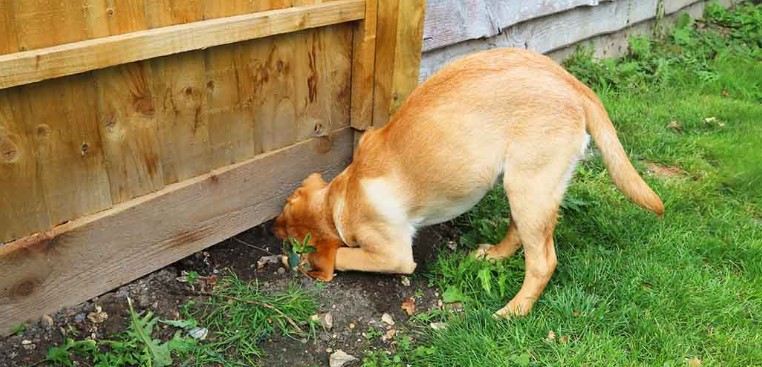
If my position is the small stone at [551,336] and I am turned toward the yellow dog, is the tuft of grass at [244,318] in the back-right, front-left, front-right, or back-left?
front-left

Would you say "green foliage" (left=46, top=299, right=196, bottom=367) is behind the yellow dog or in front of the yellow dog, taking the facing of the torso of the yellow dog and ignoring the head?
in front

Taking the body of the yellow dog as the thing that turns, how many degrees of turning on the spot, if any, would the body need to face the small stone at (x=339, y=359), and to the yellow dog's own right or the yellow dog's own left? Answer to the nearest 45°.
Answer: approximately 45° to the yellow dog's own left

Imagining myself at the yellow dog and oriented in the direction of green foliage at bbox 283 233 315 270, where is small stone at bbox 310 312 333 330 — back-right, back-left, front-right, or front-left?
front-left

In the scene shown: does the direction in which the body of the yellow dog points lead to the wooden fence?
yes

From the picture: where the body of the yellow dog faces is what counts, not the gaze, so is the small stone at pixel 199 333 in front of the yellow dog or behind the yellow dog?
in front

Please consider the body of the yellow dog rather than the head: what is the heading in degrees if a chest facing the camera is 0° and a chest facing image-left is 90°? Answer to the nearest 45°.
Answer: approximately 90°

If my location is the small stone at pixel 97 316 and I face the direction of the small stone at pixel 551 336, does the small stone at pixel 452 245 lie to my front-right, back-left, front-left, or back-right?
front-left

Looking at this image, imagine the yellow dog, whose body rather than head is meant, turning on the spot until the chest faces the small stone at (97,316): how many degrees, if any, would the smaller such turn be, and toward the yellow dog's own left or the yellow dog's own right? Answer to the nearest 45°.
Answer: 0° — it already faces it

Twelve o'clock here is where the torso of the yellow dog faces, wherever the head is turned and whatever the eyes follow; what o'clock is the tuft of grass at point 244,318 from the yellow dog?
The tuft of grass is roughly at 11 o'clock from the yellow dog.
